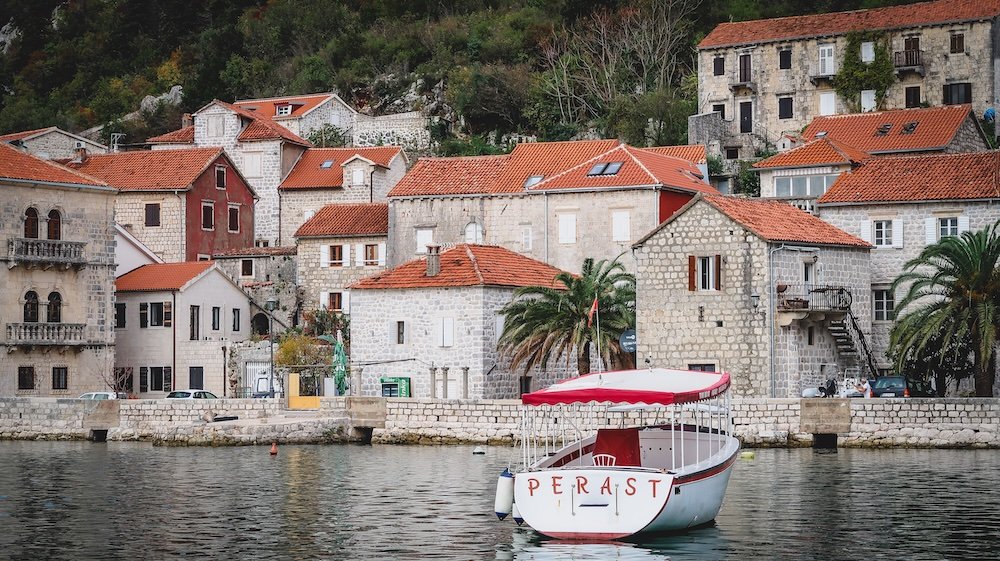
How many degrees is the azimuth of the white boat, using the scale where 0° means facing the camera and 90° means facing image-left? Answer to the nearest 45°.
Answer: approximately 225°
